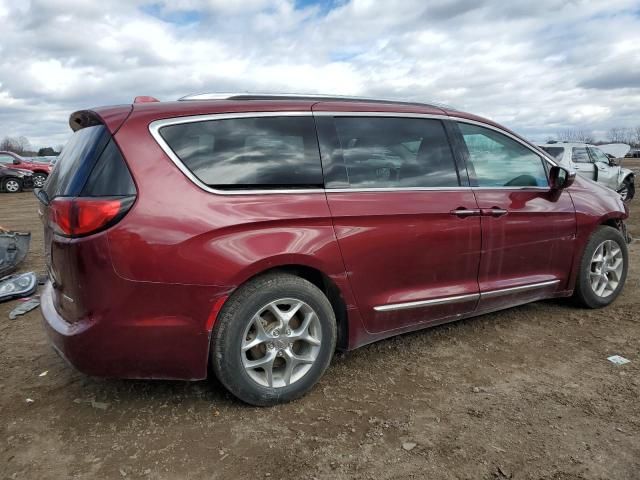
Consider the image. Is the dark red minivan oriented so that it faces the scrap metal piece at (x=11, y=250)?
no

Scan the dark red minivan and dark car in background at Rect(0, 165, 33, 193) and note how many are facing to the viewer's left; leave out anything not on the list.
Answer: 0

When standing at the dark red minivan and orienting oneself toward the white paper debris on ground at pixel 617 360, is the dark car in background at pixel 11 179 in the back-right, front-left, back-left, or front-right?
back-left

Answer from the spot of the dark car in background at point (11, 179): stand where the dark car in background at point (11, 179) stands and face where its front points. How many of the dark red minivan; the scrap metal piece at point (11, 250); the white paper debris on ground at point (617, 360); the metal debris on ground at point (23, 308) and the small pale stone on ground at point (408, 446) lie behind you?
0

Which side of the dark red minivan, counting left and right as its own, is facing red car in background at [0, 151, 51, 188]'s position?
left

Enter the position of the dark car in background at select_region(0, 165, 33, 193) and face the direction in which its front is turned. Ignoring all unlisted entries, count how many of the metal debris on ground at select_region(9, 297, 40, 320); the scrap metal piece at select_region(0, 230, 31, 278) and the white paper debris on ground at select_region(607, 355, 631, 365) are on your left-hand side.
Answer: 0

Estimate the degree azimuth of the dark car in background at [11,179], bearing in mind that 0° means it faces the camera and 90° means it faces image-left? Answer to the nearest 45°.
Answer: approximately 315°

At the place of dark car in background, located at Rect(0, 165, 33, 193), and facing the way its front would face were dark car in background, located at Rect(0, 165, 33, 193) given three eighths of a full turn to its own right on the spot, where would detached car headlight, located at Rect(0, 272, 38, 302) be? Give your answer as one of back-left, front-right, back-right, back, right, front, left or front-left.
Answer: left

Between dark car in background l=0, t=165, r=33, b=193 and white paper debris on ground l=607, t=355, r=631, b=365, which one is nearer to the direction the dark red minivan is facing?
the white paper debris on ground

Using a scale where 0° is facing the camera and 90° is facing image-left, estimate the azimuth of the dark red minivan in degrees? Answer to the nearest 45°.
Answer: approximately 225°

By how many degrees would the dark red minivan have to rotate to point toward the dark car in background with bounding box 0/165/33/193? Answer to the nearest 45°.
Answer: approximately 90° to its left
